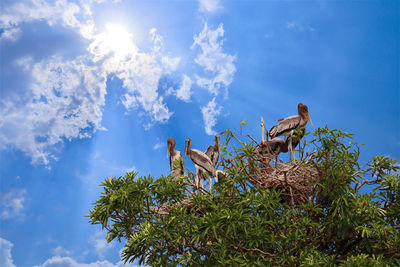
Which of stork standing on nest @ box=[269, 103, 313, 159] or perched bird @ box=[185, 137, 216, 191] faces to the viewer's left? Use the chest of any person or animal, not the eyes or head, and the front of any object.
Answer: the perched bird

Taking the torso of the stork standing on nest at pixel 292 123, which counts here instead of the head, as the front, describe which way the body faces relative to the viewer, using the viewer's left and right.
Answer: facing to the right of the viewer

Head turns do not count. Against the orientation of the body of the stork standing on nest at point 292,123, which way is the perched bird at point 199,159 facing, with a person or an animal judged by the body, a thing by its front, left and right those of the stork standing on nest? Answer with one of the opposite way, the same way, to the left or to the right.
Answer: the opposite way

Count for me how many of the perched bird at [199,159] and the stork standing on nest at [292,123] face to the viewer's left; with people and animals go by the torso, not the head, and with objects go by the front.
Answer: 1

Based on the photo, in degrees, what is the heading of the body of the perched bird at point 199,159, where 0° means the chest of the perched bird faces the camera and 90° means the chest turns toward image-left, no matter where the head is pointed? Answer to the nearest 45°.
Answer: approximately 90°

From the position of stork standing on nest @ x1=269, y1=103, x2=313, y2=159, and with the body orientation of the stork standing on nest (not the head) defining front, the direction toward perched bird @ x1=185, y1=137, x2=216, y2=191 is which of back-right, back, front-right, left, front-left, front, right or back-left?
back
